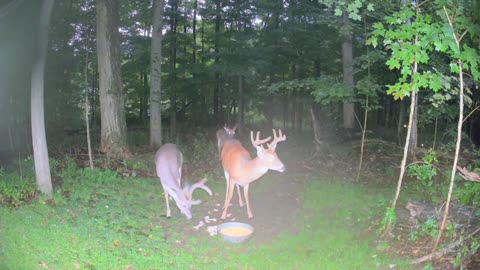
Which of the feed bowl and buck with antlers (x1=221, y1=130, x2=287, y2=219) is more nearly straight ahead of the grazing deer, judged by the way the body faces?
the feed bowl

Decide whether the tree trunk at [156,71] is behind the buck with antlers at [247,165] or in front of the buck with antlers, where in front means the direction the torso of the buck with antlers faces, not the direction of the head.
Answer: behind

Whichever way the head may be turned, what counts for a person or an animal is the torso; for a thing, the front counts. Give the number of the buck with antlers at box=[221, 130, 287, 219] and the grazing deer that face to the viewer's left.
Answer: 0

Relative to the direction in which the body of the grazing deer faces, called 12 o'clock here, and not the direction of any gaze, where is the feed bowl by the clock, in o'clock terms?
The feed bowl is roughly at 12 o'clock from the grazing deer.

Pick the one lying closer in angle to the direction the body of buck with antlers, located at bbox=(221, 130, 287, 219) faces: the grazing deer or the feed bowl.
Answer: the feed bowl

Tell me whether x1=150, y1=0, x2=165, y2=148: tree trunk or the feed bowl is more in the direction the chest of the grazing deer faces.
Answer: the feed bowl

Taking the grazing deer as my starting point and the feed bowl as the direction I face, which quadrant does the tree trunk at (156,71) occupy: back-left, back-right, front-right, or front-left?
back-left

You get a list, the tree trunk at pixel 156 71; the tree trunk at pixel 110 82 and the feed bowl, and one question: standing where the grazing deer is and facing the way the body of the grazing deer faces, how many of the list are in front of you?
1

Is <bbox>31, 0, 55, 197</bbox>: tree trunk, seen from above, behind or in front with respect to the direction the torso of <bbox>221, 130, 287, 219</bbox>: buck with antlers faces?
behind

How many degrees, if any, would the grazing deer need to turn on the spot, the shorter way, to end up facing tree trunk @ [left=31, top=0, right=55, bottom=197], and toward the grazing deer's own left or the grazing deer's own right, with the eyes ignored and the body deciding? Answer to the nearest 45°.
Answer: approximately 135° to the grazing deer's own right

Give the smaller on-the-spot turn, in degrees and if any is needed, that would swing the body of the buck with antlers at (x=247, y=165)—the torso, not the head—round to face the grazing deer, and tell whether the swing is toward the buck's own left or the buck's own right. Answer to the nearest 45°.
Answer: approximately 135° to the buck's own right

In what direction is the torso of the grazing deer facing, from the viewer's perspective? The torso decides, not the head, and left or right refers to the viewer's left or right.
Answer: facing the viewer and to the right of the viewer

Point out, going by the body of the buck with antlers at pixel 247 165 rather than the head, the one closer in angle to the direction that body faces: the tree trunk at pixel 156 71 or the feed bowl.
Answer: the feed bowl
